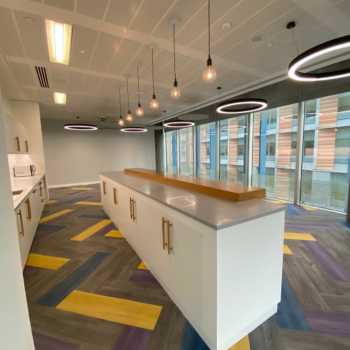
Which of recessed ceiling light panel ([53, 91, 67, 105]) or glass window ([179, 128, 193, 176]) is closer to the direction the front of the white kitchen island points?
the recessed ceiling light panel

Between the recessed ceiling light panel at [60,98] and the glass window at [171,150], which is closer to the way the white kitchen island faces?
the recessed ceiling light panel

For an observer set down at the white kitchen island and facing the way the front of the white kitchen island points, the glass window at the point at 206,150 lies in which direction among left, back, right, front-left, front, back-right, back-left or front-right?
back-right

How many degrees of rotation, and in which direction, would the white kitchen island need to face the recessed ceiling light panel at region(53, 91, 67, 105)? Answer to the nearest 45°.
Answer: approximately 90° to its right

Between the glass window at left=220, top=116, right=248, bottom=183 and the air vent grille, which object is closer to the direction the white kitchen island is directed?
the air vent grille

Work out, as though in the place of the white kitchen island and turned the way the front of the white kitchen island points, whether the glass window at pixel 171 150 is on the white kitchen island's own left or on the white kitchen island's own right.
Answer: on the white kitchen island's own right

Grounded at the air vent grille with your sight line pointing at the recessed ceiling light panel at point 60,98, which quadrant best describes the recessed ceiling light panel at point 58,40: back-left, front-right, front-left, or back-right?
back-right

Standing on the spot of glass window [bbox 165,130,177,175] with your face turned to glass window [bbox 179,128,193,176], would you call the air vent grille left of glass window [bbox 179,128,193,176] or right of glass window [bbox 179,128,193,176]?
right

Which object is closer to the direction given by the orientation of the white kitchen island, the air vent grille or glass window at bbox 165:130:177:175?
the air vent grille

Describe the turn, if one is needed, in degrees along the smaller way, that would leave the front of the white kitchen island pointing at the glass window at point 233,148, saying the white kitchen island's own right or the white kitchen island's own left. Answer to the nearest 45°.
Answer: approximately 135° to the white kitchen island's own right
